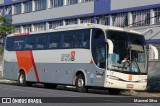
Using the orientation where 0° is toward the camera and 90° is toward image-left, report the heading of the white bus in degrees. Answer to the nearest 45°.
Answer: approximately 315°
